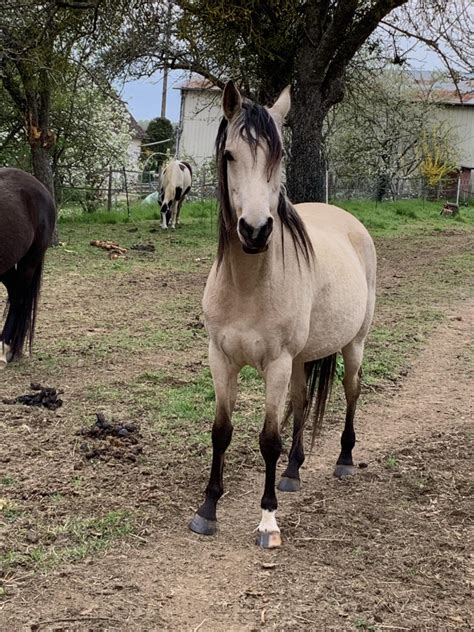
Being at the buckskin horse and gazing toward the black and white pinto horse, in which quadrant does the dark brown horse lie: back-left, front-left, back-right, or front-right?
front-left

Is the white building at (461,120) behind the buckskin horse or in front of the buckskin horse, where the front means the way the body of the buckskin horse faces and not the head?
behind

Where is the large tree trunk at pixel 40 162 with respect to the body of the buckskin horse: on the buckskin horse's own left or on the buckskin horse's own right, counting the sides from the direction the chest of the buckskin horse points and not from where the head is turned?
on the buckskin horse's own right

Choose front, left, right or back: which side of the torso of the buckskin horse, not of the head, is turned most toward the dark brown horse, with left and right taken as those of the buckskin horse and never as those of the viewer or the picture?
right

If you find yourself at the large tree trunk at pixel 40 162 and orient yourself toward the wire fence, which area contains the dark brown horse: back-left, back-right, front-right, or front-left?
back-right

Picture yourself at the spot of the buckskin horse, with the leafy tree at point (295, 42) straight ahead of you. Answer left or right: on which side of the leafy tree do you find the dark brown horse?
left

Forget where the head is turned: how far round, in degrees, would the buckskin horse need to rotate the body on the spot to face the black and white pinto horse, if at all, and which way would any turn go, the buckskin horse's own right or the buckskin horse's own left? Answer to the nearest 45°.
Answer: approximately 135° to the buckskin horse's own right

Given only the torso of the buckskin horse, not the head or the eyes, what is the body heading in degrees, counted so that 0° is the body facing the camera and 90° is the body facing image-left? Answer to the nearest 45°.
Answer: approximately 45°

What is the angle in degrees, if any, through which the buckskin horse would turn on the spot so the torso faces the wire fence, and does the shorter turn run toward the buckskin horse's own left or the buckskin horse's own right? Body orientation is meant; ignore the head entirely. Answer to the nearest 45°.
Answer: approximately 135° to the buckskin horse's own right
